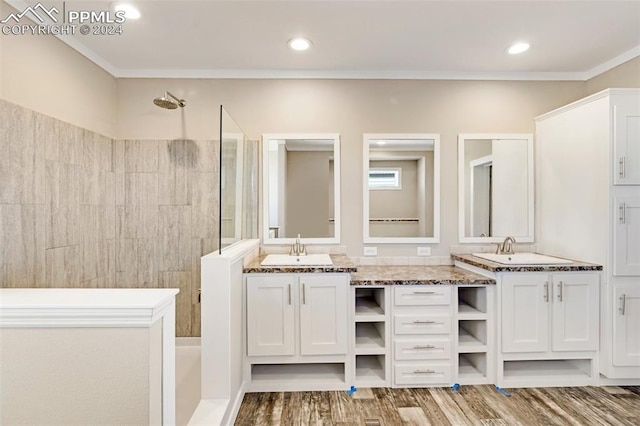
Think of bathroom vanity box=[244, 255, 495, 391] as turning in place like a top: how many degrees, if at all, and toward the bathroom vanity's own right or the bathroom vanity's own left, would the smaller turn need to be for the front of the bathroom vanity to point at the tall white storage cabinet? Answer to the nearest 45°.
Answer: approximately 90° to the bathroom vanity's own left

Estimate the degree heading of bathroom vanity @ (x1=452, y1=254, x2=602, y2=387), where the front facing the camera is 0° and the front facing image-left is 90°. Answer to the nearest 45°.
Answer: approximately 0°

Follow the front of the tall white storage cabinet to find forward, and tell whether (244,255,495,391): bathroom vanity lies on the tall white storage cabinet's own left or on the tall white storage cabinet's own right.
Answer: on the tall white storage cabinet's own right

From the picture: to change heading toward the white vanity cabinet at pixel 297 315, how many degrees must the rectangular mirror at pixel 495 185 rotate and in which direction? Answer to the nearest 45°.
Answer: approximately 45° to its right

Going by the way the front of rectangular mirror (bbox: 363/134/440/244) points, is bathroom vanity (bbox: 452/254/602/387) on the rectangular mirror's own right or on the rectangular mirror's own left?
on the rectangular mirror's own left

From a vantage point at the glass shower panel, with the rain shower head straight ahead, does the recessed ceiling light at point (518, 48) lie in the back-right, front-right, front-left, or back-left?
back-right

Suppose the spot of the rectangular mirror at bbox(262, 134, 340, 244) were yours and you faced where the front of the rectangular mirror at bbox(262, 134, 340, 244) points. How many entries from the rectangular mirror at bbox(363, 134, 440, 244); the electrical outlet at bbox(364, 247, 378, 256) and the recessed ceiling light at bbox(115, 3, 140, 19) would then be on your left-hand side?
2

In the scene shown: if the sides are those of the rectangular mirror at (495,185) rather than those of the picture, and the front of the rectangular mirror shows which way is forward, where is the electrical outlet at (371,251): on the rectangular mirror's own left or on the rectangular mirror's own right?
on the rectangular mirror's own right

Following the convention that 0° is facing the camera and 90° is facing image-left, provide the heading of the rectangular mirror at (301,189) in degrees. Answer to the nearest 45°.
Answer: approximately 0°

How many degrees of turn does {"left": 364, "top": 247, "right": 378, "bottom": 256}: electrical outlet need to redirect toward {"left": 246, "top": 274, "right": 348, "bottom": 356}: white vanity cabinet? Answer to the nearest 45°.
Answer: approximately 45° to its right
